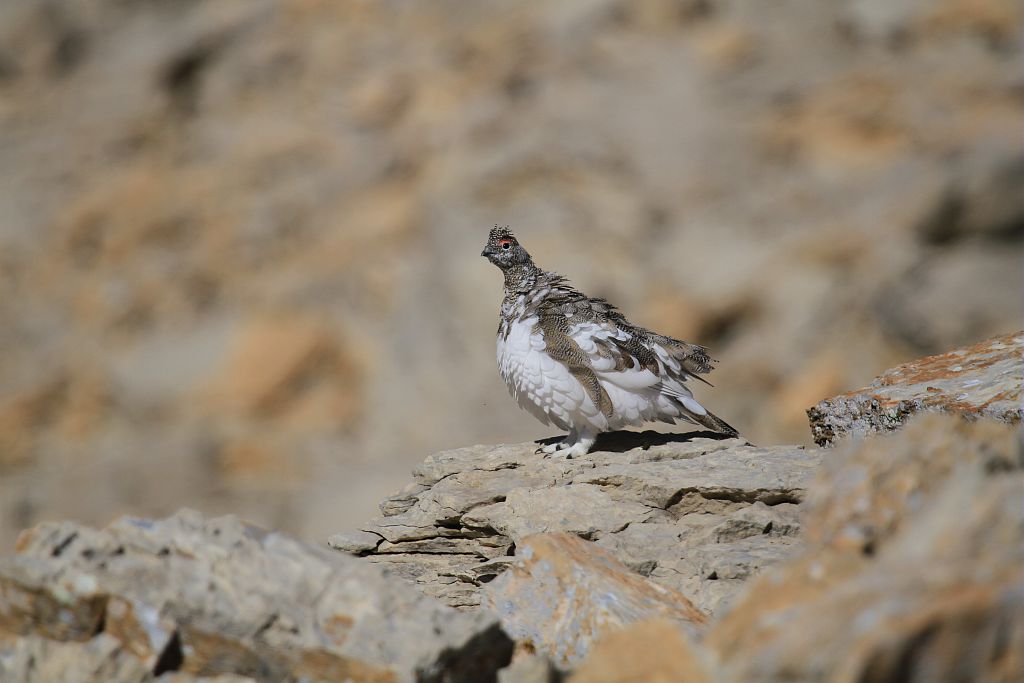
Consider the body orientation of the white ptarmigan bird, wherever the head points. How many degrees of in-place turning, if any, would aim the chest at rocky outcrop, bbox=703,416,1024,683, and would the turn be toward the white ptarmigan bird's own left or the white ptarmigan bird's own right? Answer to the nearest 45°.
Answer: approximately 90° to the white ptarmigan bird's own left

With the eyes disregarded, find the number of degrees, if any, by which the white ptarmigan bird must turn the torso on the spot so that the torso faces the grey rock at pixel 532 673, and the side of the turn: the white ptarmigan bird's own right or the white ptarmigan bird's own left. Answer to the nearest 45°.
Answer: approximately 90° to the white ptarmigan bird's own left

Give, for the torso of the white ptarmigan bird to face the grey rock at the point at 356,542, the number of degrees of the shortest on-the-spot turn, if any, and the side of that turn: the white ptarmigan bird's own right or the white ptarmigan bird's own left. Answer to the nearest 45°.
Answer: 0° — it already faces it

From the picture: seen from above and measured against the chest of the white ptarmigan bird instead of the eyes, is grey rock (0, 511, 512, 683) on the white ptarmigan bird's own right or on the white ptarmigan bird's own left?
on the white ptarmigan bird's own left

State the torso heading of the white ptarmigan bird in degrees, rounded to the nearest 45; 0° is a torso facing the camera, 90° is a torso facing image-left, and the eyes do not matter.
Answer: approximately 90°

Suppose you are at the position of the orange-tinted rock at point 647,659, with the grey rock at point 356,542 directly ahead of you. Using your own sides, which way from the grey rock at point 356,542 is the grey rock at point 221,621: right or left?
left

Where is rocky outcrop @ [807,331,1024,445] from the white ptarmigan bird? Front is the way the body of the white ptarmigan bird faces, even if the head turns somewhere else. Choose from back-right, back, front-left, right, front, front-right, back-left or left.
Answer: back

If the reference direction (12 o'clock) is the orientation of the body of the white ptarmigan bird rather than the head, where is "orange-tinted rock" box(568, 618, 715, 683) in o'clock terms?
The orange-tinted rock is roughly at 9 o'clock from the white ptarmigan bird.
